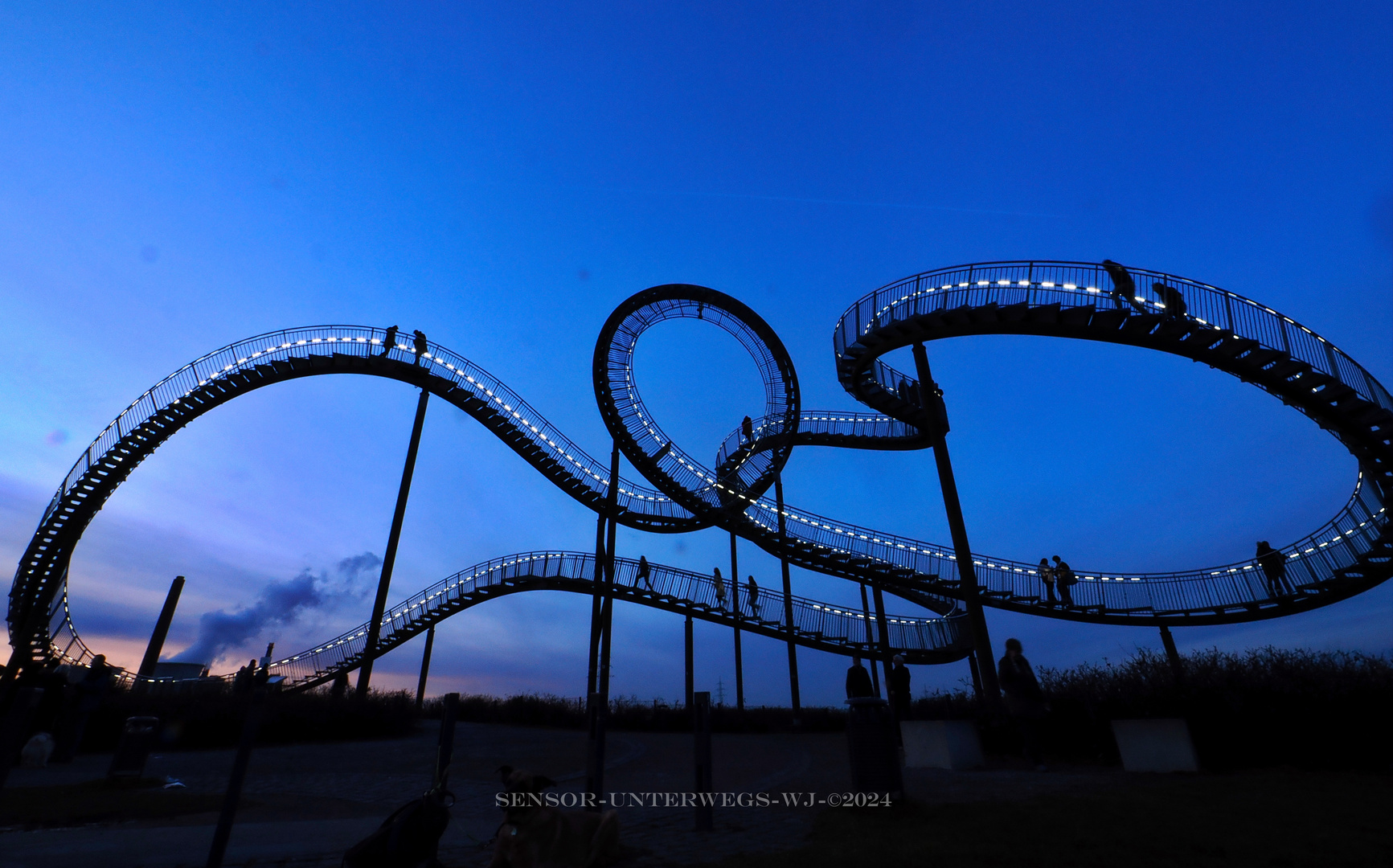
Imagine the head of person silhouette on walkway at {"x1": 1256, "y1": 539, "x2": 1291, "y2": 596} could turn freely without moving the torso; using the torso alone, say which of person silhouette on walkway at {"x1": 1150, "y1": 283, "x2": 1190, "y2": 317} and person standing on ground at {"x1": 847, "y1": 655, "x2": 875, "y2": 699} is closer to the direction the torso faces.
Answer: the person standing on ground

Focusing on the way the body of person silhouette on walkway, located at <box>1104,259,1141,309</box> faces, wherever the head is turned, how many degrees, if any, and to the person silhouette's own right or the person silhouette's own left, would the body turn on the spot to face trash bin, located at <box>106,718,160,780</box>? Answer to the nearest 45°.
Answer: approximately 45° to the person silhouette's own left

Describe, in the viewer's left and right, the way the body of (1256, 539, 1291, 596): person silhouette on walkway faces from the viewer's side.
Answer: facing to the left of the viewer
